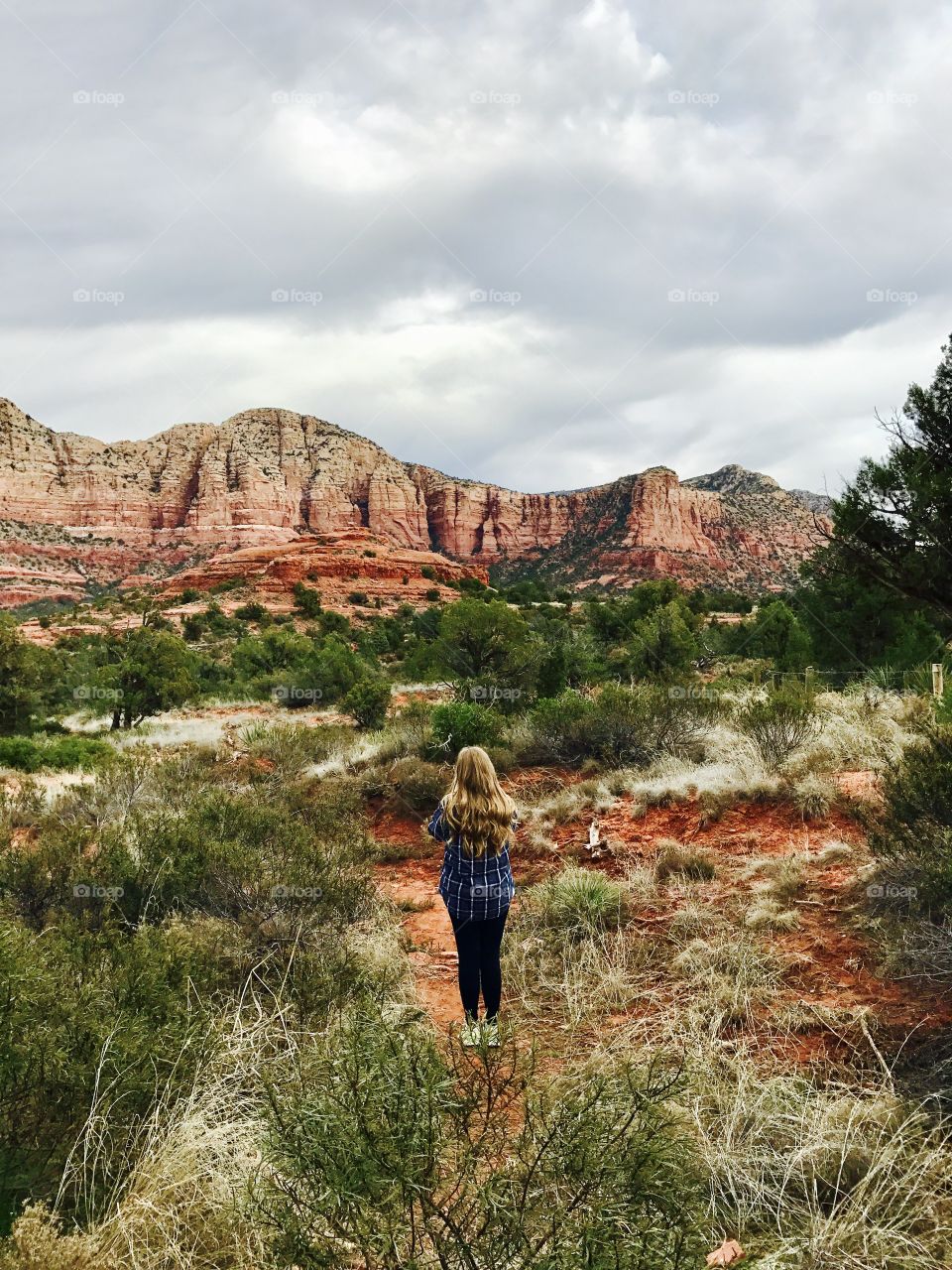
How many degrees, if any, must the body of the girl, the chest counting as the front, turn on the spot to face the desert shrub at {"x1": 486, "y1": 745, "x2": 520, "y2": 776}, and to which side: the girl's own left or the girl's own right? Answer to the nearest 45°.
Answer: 0° — they already face it

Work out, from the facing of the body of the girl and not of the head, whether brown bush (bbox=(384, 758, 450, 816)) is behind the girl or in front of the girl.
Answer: in front

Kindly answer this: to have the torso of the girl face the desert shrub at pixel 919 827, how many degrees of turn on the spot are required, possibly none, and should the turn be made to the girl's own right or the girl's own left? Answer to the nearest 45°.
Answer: approximately 90° to the girl's own right

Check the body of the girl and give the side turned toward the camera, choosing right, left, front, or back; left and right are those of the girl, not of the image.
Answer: back

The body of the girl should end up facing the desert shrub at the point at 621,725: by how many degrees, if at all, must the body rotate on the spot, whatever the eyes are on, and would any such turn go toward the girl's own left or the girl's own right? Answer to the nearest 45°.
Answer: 0° — they already face it

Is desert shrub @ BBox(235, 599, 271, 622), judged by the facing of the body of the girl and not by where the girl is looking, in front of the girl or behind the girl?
in front

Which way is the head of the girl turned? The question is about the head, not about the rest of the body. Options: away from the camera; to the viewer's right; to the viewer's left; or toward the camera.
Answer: away from the camera

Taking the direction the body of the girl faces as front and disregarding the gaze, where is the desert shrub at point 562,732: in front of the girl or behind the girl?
in front
